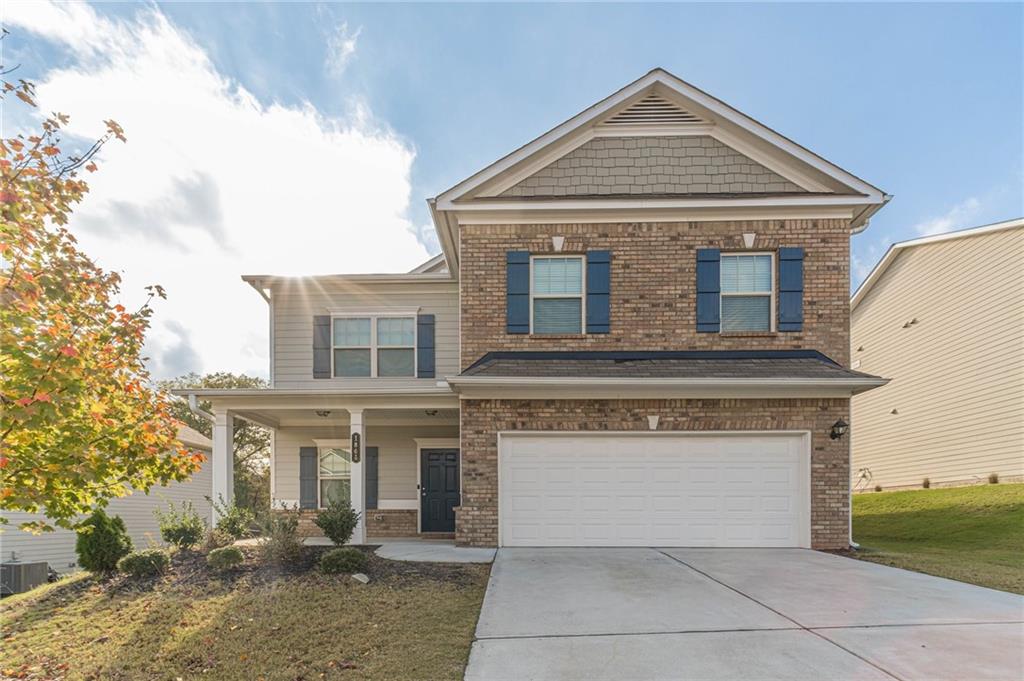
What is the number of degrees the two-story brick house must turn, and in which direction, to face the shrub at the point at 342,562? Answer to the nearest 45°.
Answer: approximately 45° to its right

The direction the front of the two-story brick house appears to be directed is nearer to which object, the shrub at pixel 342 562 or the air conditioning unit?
the shrub

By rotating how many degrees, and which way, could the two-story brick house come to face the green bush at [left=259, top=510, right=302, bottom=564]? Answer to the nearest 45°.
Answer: approximately 45° to its right

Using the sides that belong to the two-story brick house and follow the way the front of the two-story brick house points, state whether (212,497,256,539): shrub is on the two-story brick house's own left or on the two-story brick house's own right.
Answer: on the two-story brick house's own right

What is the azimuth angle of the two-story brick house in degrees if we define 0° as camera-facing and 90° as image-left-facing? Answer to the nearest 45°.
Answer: approximately 0°

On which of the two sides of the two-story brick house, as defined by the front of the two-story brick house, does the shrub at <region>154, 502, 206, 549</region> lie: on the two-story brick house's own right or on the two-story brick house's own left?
on the two-story brick house's own right
